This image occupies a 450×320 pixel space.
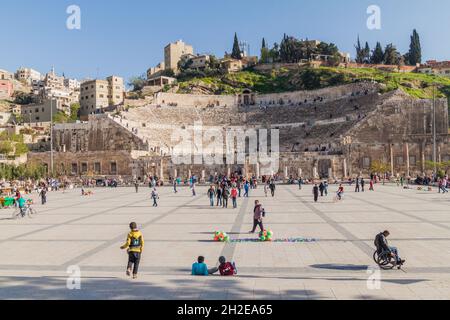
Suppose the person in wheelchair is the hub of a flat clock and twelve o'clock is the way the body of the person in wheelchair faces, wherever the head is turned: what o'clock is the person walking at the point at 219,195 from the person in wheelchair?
The person walking is roughly at 8 o'clock from the person in wheelchair.

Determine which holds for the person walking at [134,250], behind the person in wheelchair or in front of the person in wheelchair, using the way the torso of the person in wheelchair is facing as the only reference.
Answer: behind

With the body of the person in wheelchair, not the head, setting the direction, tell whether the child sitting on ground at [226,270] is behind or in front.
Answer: behind

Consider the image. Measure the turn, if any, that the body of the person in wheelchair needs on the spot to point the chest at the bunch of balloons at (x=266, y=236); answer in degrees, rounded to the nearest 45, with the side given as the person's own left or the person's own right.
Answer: approximately 135° to the person's own left

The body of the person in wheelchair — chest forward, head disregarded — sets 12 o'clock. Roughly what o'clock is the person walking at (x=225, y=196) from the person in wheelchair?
The person walking is roughly at 8 o'clock from the person in wheelchair.

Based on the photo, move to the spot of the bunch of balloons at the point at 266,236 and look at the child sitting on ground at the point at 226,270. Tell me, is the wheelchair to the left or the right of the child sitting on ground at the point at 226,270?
left

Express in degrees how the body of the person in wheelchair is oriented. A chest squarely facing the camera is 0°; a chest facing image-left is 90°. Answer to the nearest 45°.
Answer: approximately 270°
